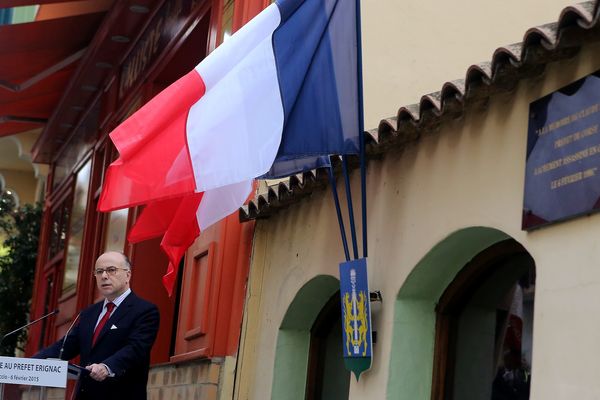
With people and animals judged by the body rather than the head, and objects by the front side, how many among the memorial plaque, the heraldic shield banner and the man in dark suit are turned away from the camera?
0

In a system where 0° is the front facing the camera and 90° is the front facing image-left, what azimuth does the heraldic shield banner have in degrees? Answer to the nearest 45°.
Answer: approximately 45°

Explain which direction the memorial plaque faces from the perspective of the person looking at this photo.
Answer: facing the viewer and to the left of the viewer

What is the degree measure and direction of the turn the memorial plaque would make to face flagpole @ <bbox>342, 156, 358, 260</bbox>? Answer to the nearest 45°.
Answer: approximately 90° to its right

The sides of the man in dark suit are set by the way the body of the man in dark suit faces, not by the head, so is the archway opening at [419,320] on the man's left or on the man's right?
on the man's left

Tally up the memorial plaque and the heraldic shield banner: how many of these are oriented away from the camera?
0

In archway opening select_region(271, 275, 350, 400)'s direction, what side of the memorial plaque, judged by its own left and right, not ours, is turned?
right

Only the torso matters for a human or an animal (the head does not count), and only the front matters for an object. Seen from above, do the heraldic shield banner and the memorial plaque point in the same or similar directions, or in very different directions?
same or similar directions

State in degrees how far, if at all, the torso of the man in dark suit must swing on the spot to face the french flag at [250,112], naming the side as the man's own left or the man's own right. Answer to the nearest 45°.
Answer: approximately 90° to the man's own left

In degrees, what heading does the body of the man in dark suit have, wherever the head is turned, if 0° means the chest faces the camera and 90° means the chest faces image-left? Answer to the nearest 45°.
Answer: approximately 45°

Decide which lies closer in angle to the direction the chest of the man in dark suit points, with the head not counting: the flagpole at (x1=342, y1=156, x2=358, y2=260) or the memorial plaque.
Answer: the memorial plaque

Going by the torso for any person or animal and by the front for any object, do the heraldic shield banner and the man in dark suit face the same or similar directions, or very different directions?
same or similar directions
